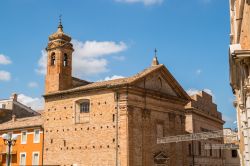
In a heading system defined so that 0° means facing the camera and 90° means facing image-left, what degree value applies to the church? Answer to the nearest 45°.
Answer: approximately 315°

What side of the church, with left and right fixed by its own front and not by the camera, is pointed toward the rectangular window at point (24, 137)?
back

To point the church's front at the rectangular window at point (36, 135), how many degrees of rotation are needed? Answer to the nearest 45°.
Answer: approximately 180°

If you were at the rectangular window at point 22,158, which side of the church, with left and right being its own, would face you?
back

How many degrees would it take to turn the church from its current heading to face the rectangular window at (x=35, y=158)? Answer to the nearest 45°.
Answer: approximately 180°
